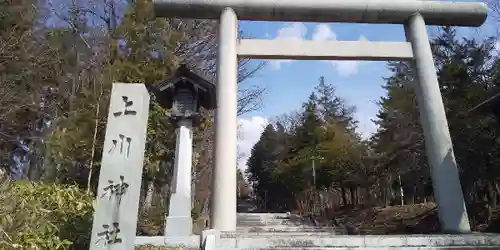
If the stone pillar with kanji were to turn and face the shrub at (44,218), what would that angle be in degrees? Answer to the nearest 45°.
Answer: approximately 135° to its right

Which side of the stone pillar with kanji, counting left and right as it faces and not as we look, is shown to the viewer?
front

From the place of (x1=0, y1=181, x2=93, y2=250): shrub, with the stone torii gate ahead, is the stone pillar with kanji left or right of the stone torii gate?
right

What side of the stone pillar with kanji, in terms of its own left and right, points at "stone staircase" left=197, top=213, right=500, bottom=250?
left

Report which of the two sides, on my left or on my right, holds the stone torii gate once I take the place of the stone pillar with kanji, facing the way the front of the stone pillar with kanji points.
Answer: on my left
